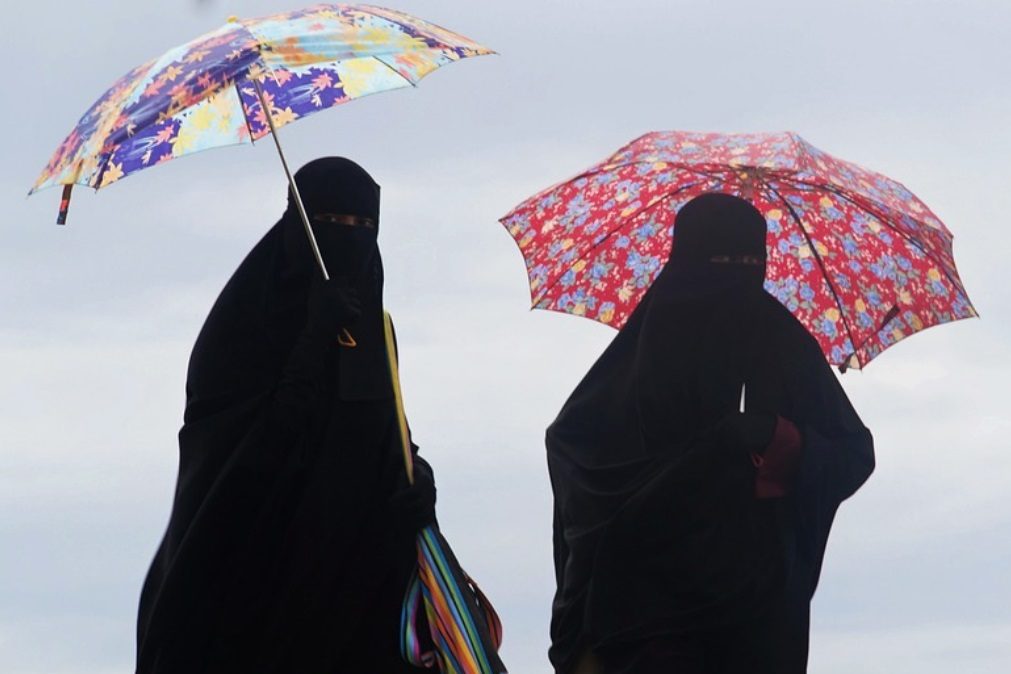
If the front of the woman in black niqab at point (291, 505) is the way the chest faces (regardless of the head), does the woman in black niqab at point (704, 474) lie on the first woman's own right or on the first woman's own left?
on the first woman's own left

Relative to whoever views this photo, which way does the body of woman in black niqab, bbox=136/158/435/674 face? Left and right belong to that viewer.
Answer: facing the viewer and to the right of the viewer

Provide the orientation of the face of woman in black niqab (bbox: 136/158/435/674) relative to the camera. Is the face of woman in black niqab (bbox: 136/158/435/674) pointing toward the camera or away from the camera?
toward the camera

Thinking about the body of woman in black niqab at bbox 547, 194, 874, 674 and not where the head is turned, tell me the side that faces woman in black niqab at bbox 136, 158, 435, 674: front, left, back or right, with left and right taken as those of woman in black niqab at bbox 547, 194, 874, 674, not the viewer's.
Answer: right

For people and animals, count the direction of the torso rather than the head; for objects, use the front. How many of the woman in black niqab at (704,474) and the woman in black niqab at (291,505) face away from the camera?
0

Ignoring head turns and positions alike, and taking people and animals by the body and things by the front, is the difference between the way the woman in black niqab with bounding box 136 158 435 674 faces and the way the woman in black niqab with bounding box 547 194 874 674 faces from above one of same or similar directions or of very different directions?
same or similar directions

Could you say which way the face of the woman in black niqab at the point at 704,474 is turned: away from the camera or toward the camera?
toward the camera
